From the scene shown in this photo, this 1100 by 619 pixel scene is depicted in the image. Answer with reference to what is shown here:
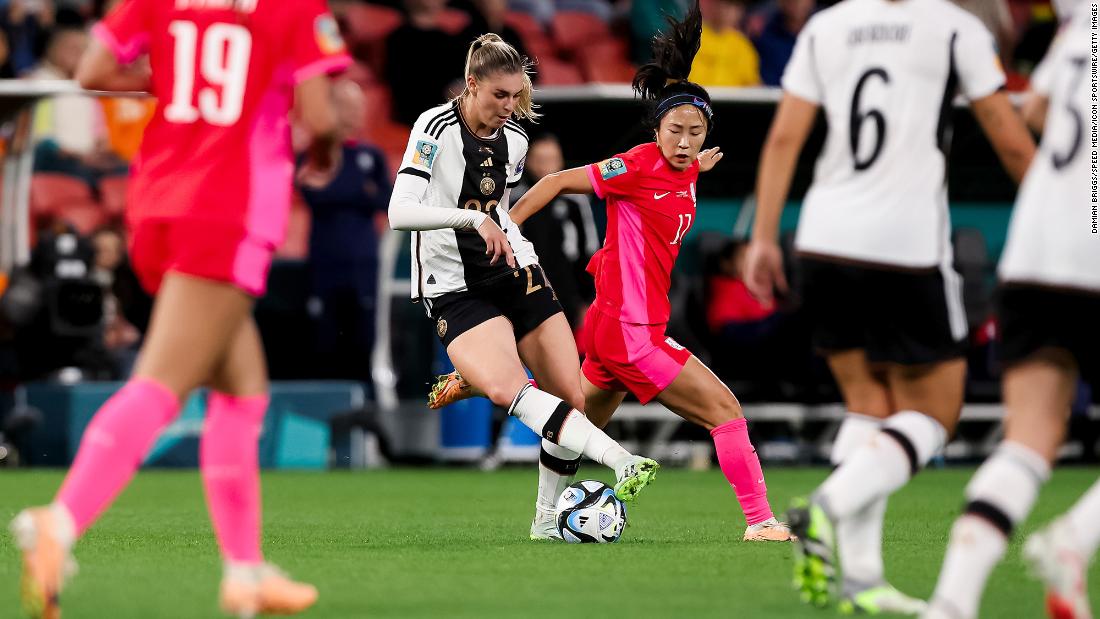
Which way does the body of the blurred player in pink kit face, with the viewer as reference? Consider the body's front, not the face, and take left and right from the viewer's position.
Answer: facing away from the viewer and to the right of the viewer

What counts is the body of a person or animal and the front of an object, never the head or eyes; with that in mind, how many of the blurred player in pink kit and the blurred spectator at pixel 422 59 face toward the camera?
1

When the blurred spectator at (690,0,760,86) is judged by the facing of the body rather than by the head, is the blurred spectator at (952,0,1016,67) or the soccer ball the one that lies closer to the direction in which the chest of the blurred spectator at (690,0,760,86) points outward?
the soccer ball

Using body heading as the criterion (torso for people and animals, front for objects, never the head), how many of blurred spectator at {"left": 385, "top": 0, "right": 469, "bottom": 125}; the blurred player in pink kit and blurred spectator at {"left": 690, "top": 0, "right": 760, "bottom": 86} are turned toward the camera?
2

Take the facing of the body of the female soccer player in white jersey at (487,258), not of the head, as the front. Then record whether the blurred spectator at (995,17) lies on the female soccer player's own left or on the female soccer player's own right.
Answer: on the female soccer player's own left

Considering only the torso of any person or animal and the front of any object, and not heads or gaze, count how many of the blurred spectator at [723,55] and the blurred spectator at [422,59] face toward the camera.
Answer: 2

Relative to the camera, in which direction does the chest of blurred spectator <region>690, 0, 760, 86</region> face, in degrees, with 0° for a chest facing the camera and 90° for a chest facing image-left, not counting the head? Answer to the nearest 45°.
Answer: approximately 0°

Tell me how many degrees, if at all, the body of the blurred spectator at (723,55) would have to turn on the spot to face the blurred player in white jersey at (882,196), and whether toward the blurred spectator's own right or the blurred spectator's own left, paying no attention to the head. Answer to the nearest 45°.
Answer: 0° — they already face them

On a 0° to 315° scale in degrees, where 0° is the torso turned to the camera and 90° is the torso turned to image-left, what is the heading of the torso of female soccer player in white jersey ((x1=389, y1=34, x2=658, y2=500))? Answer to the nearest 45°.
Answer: approximately 315°
